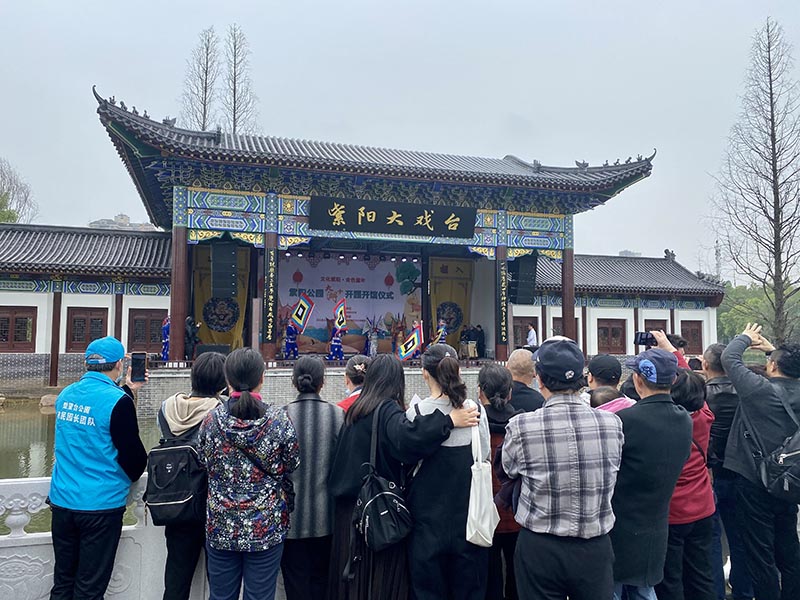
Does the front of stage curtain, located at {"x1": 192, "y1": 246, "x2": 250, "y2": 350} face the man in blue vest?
yes

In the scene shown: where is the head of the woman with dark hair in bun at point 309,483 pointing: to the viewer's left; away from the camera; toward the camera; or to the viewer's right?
away from the camera

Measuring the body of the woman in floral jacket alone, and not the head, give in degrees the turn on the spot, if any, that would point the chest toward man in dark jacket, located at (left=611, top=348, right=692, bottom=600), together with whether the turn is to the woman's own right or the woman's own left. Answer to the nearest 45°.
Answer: approximately 90° to the woman's own right

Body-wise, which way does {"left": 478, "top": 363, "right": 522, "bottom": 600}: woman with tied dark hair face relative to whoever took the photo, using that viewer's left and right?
facing away from the viewer

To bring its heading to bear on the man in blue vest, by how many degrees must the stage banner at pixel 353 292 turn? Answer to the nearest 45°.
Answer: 0° — it already faces them

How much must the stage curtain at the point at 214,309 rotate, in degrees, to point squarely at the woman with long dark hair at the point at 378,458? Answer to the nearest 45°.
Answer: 0° — it already faces them

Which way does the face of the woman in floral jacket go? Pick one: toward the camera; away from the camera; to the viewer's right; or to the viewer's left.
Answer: away from the camera

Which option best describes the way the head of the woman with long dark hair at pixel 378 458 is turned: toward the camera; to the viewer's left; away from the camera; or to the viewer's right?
away from the camera

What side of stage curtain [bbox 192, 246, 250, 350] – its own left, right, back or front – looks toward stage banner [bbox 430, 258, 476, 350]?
left

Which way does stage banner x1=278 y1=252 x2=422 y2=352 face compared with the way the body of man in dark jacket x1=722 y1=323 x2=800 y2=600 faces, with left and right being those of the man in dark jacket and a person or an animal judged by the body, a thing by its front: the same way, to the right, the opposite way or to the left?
the opposite way

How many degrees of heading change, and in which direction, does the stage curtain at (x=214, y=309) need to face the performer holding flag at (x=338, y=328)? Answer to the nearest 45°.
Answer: approximately 45° to its left

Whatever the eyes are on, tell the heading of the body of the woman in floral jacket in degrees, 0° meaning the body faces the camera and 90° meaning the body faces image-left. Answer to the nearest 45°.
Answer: approximately 180°
